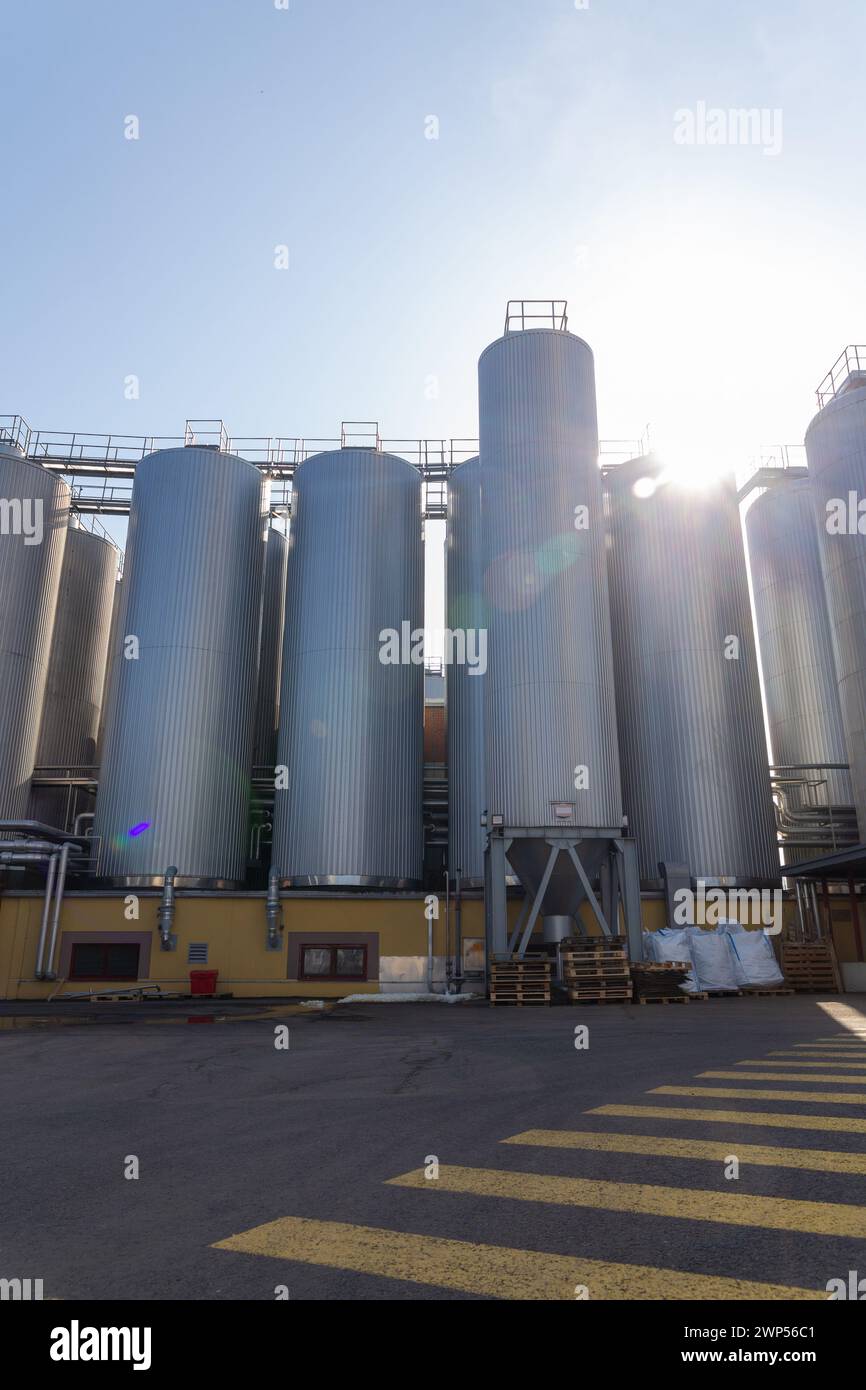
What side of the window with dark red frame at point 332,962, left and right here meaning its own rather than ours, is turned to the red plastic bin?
right

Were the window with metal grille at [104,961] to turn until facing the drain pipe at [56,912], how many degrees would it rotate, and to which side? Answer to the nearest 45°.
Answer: approximately 90° to its right

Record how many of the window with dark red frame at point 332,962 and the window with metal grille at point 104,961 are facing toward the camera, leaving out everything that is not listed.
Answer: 2

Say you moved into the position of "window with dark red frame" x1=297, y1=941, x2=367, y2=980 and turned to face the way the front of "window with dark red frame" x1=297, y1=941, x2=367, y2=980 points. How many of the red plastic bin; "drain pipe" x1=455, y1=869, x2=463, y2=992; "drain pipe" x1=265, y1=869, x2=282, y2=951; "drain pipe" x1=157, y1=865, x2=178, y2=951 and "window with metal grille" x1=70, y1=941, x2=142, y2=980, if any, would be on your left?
1

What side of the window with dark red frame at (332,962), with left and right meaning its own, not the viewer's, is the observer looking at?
front

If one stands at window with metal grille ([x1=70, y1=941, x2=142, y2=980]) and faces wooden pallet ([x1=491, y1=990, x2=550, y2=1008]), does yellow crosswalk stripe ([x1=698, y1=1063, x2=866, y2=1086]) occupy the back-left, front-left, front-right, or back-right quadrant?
front-right

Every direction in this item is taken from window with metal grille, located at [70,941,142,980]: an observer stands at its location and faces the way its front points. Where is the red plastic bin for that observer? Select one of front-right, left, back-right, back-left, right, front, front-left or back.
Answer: front-left

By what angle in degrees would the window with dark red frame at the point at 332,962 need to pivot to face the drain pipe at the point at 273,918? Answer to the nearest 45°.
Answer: approximately 90° to its right

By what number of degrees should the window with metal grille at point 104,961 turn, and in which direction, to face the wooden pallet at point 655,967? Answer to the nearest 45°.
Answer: approximately 45° to its left

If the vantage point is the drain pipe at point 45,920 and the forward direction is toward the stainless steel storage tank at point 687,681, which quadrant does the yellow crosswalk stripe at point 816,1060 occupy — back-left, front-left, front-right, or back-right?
front-right

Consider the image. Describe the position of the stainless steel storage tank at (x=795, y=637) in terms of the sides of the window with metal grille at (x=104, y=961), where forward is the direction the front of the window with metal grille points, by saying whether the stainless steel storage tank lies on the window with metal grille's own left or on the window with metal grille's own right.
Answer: on the window with metal grille's own left

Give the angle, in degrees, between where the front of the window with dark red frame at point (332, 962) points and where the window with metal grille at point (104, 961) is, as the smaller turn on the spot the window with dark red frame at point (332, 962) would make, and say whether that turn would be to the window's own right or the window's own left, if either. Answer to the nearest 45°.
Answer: approximately 90° to the window's own right

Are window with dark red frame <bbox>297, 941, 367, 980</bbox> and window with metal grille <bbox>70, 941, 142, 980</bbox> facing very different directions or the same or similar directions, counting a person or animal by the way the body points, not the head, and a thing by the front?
same or similar directions

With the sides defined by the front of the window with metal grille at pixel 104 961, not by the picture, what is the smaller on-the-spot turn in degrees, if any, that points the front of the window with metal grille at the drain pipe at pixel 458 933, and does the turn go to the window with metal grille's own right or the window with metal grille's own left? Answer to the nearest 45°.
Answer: approximately 90° to the window with metal grille's own left

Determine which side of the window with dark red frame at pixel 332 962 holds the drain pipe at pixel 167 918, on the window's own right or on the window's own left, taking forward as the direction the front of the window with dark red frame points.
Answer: on the window's own right
